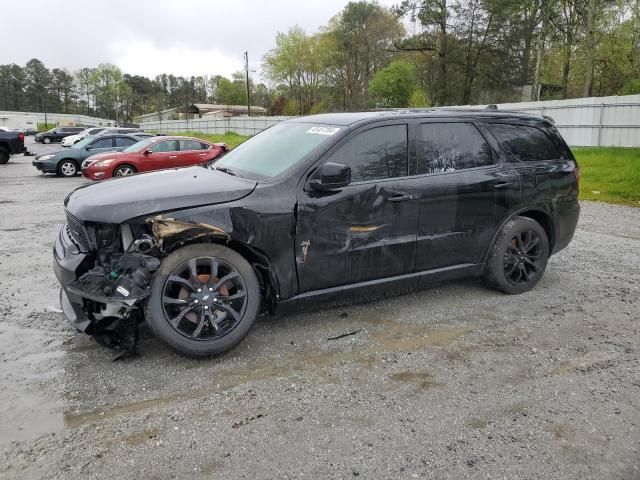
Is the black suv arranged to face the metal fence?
no

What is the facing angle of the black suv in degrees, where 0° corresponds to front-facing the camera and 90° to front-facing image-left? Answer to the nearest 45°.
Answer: approximately 45°

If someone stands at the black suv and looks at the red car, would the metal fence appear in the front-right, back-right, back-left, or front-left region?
front-right

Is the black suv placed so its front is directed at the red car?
no

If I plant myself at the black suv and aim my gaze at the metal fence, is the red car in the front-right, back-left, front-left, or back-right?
front-left
